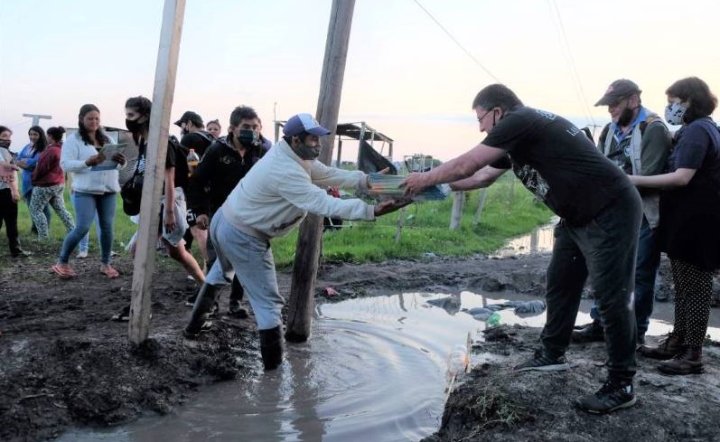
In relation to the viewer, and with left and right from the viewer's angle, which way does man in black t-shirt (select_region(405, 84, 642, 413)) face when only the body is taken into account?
facing to the left of the viewer

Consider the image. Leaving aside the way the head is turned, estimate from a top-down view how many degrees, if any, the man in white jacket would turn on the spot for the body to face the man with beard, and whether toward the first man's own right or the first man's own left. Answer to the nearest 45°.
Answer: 0° — they already face them

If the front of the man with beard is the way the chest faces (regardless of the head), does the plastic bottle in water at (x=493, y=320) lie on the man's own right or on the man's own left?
on the man's own right

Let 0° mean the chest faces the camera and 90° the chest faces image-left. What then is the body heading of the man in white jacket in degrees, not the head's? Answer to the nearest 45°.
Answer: approximately 270°

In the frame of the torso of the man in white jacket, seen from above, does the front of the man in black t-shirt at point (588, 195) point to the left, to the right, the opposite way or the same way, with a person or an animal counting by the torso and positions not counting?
the opposite way

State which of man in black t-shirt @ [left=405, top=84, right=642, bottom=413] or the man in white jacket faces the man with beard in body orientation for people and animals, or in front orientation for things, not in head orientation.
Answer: the man in white jacket

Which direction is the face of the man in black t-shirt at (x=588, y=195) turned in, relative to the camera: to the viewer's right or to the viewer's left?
to the viewer's left

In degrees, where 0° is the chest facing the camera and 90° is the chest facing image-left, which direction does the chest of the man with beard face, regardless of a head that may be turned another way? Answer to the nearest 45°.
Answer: approximately 45°

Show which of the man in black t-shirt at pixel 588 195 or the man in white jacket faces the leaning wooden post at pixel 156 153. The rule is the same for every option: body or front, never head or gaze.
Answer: the man in black t-shirt

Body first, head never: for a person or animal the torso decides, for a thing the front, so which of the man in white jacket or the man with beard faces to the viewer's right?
the man in white jacket
